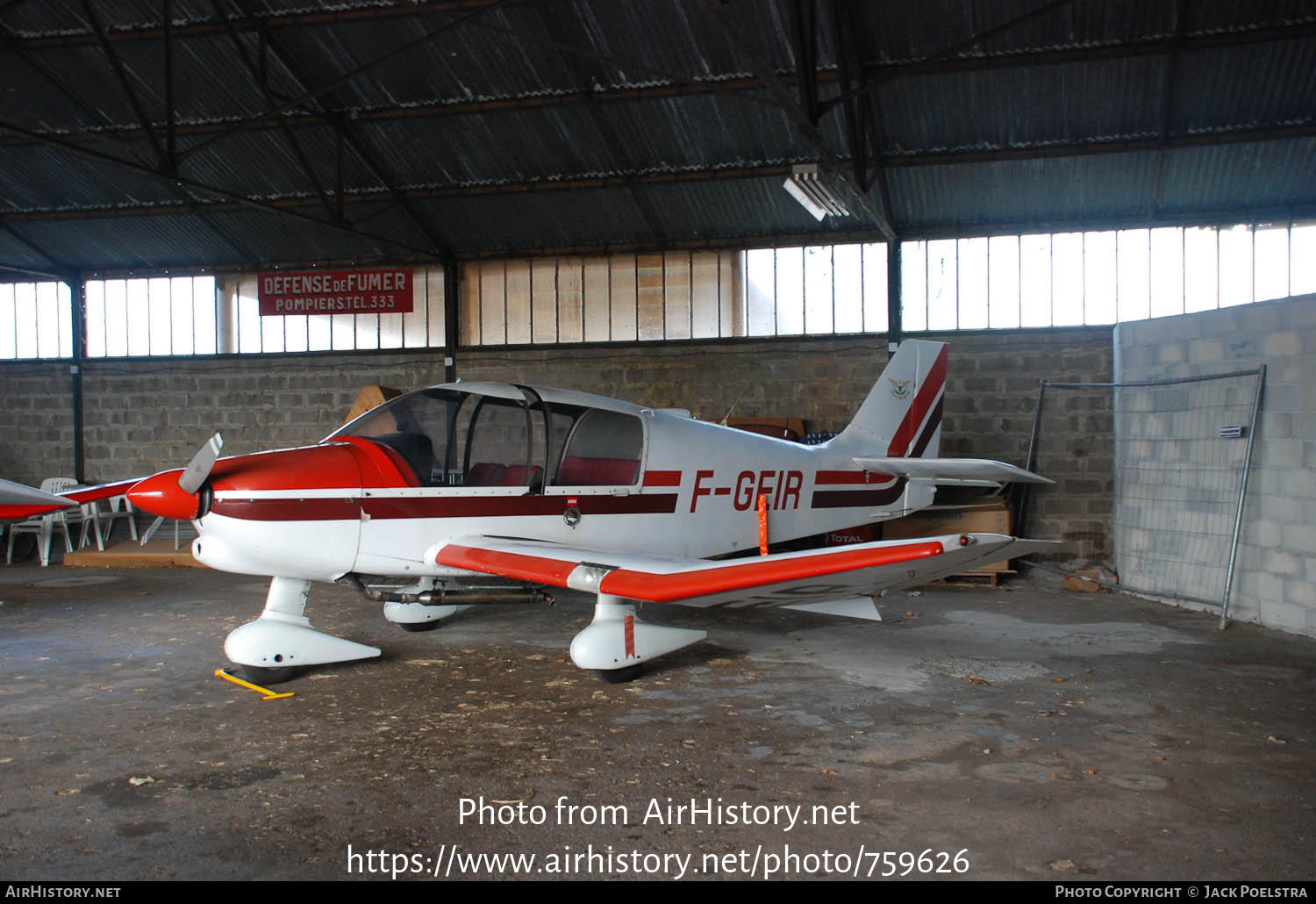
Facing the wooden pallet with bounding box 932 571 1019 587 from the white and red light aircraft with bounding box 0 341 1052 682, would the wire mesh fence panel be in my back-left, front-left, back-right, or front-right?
front-right

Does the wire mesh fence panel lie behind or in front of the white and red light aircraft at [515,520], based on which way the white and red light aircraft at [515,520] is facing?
behind

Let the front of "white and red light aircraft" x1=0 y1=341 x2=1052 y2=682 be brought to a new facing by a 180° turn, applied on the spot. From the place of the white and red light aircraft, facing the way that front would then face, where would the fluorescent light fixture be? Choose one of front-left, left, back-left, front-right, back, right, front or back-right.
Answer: front

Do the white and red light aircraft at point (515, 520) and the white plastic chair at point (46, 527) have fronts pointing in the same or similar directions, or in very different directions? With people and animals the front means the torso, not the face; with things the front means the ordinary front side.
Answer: same or similar directions

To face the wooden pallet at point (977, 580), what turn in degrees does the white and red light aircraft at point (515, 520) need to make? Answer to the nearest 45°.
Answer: approximately 180°

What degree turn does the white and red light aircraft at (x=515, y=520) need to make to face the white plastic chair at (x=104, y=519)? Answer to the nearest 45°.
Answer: approximately 90° to its right

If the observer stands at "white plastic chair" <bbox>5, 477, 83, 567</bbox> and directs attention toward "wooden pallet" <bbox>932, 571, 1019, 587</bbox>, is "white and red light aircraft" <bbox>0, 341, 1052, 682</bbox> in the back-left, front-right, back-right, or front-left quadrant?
front-right

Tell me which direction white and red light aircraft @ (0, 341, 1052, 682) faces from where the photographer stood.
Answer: facing the viewer and to the left of the viewer

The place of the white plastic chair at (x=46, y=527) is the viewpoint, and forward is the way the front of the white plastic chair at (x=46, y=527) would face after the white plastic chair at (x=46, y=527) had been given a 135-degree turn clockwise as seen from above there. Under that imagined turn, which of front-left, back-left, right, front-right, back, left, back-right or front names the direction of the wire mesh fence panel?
back-right

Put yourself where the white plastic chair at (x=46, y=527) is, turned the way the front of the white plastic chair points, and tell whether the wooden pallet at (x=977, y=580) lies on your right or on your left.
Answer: on your left

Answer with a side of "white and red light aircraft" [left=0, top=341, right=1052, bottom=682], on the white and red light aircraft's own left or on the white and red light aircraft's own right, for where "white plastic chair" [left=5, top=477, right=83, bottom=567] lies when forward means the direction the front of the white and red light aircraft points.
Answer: on the white and red light aircraft's own right

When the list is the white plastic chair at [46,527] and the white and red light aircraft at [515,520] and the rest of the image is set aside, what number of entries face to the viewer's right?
0
